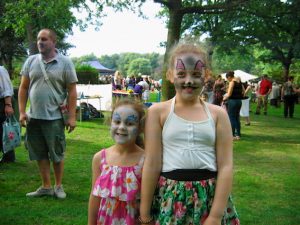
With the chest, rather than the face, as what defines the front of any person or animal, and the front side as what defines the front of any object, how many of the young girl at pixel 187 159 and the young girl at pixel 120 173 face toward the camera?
2

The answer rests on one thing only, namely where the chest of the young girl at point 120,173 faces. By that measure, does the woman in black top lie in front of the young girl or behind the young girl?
behind

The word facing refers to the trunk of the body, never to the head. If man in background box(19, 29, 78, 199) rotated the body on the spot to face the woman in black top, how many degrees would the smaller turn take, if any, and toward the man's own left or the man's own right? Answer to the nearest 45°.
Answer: approximately 180°

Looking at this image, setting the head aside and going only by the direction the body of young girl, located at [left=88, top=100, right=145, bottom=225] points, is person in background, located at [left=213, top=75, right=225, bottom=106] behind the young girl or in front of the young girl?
behind

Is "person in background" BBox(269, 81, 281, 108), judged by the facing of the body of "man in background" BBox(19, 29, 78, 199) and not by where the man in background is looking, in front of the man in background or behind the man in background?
behind

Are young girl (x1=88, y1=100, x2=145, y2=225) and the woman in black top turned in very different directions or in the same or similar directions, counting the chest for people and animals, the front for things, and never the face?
very different directions

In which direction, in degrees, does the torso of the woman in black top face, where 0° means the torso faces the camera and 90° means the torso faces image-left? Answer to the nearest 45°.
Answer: approximately 135°
